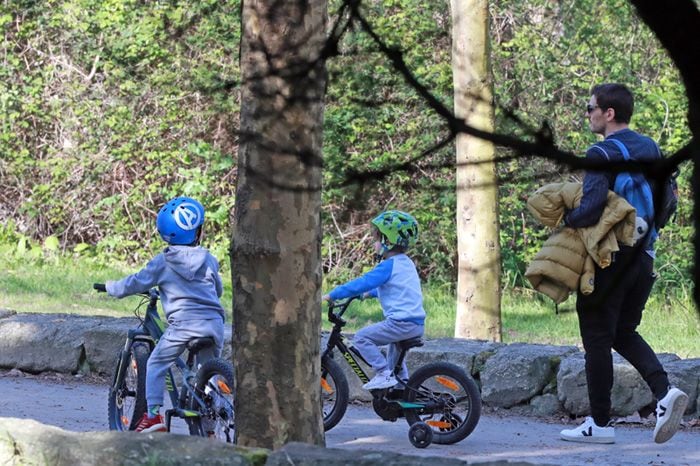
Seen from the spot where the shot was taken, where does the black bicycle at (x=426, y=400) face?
facing to the left of the viewer

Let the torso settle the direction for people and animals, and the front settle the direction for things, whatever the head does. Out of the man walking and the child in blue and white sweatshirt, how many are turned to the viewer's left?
2

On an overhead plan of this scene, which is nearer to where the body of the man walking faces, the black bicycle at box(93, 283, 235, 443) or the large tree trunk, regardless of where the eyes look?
the black bicycle

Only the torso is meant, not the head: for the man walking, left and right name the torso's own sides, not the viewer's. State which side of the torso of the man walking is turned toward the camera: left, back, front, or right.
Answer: left

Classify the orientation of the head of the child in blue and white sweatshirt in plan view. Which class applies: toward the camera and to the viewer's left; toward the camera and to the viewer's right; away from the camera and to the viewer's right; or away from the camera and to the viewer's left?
away from the camera and to the viewer's left

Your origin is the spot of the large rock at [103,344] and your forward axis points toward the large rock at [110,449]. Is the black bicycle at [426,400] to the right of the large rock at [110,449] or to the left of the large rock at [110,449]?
left

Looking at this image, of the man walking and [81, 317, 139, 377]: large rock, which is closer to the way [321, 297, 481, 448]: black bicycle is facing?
the large rock

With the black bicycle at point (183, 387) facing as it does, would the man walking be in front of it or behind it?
behind

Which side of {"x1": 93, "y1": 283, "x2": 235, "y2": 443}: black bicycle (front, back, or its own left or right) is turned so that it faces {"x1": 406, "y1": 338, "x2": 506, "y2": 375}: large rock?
right

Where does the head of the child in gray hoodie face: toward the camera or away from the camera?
away from the camera

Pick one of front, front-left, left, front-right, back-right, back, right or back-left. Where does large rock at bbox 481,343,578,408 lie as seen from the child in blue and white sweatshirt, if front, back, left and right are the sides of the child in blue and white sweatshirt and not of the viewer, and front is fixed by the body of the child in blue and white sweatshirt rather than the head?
back-right

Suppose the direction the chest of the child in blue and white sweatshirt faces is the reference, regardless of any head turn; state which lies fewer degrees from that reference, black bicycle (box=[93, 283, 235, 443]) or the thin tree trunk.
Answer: the black bicycle

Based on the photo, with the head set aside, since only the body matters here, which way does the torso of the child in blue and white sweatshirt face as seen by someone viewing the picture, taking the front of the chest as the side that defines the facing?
to the viewer's left

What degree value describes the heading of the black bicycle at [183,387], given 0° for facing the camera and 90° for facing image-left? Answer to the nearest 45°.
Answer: approximately 135°

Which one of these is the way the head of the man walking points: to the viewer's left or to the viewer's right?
to the viewer's left

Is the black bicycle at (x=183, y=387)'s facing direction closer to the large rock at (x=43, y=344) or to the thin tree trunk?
the large rock
